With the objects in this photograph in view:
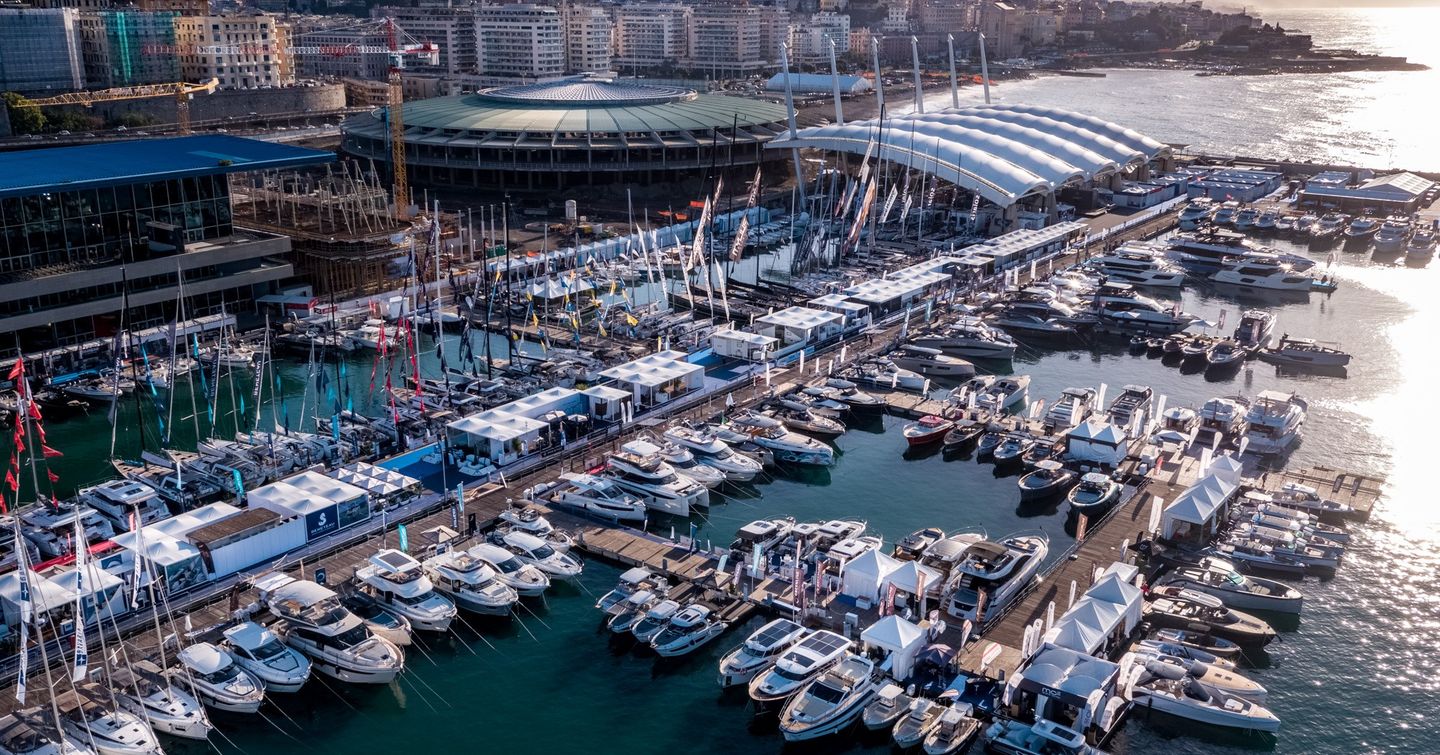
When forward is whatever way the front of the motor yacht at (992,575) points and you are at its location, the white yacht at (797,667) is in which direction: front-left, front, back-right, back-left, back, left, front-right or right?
back

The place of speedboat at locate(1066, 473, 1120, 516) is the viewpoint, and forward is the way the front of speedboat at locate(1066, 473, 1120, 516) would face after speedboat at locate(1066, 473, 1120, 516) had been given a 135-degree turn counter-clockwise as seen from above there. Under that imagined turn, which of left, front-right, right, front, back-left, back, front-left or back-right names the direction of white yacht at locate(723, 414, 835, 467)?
back

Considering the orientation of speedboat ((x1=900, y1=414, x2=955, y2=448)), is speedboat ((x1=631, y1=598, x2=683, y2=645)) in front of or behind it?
in front

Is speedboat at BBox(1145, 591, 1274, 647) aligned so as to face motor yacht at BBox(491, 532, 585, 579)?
no

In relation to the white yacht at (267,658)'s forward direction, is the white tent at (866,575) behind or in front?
in front

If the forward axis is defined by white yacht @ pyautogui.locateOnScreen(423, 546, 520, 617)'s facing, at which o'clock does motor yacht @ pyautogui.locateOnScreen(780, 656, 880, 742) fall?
The motor yacht is roughly at 12 o'clock from the white yacht.

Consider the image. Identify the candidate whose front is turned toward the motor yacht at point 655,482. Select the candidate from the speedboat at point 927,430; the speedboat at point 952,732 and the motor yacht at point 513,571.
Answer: the speedboat at point 927,430

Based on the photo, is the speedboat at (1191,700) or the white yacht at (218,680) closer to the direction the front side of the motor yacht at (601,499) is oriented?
the speedboat

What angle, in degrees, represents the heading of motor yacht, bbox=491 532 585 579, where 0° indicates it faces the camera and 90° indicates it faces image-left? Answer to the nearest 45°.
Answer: approximately 315°

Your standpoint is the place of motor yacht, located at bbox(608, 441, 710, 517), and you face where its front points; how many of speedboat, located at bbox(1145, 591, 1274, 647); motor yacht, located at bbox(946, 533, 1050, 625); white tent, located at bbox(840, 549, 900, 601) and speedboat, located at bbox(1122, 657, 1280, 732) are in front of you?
4

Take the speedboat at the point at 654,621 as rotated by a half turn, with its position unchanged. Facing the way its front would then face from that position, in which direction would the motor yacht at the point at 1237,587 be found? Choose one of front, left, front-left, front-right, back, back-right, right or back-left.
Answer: front-right

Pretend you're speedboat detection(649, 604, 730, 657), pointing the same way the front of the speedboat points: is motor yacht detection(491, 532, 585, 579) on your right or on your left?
on your right

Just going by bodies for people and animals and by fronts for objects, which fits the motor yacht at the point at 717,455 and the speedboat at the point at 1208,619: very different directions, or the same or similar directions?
same or similar directions

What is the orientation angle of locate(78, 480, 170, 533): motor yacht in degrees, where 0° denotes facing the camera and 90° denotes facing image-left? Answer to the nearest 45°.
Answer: approximately 135°

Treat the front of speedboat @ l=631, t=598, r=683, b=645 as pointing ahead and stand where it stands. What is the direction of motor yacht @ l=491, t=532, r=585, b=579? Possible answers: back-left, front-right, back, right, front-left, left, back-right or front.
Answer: right

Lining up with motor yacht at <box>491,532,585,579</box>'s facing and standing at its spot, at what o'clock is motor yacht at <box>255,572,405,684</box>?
motor yacht at <box>255,572,405,684</box> is roughly at 3 o'clock from motor yacht at <box>491,532,585,579</box>.

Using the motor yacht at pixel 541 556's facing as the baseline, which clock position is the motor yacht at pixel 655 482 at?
the motor yacht at pixel 655 482 is roughly at 9 o'clock from the motor yacht at pixel 541 556.

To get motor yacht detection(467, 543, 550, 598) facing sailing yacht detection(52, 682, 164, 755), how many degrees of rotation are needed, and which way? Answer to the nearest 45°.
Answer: approximately 90° to its right

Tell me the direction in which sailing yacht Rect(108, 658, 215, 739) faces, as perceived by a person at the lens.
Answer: facing the viewer and to the right of the viewer

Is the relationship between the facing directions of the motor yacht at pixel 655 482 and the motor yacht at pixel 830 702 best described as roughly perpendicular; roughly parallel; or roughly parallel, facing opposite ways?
roughly perpendicular

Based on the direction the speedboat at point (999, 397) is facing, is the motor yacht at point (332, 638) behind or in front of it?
behind

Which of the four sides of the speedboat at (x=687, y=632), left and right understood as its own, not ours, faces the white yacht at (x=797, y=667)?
left
